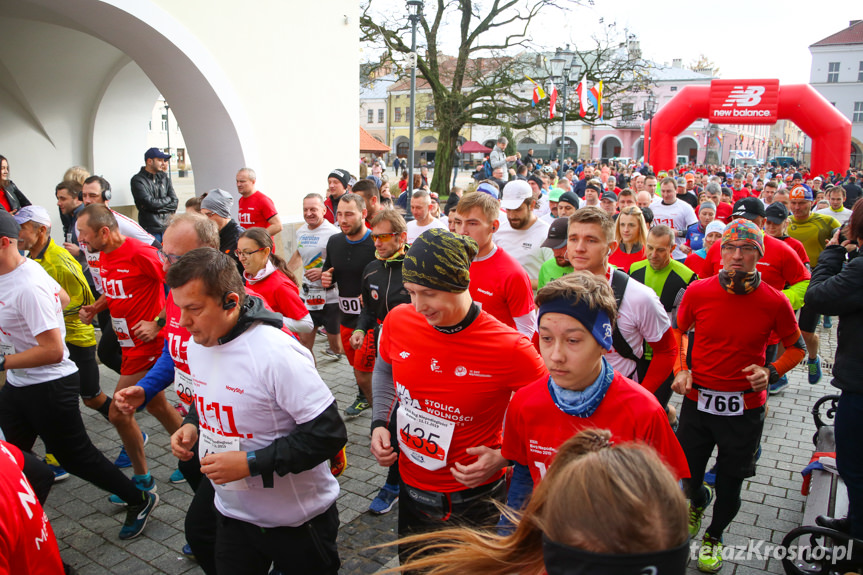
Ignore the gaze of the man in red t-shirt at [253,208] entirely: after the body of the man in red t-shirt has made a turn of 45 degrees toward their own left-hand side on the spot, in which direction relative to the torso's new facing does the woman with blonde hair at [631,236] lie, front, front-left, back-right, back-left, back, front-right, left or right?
front-left

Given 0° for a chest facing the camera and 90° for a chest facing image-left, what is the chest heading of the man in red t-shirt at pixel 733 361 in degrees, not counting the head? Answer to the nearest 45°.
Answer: approximately 0°

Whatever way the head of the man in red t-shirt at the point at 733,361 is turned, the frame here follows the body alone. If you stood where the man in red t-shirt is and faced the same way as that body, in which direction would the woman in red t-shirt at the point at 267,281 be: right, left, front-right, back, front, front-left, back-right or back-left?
right

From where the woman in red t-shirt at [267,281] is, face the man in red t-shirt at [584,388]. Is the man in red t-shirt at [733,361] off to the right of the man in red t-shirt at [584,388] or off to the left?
left

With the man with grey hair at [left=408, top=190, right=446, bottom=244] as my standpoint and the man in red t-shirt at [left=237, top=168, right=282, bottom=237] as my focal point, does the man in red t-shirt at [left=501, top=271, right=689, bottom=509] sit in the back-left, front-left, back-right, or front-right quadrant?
back-left

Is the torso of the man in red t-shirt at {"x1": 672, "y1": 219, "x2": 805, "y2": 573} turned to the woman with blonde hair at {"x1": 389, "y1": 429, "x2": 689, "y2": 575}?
yes

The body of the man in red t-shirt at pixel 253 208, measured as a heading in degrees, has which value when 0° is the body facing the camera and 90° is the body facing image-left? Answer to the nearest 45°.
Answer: approximately 45°

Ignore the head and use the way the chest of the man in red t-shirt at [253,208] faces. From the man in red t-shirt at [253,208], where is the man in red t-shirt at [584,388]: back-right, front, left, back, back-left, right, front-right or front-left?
front-left

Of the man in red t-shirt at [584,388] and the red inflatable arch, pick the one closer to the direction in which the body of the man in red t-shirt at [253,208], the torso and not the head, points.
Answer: the man in red t-shirt

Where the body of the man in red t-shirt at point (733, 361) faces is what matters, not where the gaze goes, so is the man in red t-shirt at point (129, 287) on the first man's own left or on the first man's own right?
on the first man's own right
